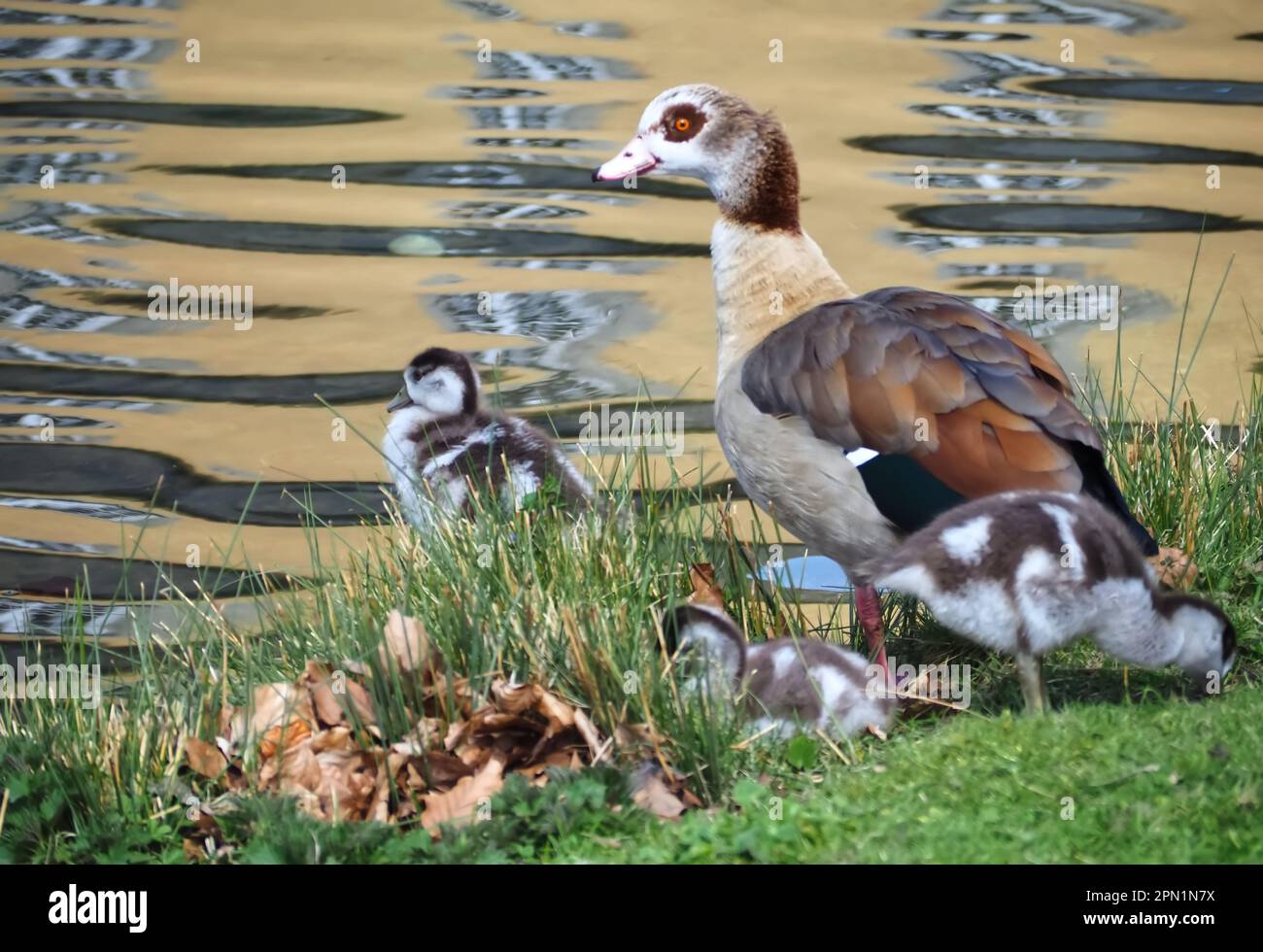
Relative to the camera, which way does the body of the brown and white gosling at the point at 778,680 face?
to the viewer's left

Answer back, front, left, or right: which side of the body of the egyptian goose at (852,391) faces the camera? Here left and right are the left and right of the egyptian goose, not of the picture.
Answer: left

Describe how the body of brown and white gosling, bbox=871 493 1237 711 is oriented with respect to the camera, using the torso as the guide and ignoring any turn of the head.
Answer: to the viewer's right

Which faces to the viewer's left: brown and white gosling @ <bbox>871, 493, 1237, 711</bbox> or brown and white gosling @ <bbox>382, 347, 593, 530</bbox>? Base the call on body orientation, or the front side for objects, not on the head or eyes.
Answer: brown and white gosling @ <bbox>382, 347, 593, 530</bbox>

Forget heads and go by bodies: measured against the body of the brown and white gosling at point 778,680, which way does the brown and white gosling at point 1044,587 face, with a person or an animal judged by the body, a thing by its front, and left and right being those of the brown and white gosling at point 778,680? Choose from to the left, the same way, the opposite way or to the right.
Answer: the opposite way

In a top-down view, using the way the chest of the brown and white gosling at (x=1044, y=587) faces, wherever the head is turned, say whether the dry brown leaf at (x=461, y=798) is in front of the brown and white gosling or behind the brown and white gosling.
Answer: behind

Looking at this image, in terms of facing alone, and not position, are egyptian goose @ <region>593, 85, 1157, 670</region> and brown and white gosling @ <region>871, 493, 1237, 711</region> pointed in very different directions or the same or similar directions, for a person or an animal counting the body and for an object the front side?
very different directions

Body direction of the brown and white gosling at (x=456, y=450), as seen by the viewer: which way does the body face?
to the viewer's left

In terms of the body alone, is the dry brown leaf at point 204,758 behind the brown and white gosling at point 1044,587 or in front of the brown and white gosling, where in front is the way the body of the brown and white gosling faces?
behind

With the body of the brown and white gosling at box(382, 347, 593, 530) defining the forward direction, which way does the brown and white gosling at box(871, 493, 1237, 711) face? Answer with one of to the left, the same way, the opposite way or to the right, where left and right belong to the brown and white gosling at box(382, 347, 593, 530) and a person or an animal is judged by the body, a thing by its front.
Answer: the opposite way

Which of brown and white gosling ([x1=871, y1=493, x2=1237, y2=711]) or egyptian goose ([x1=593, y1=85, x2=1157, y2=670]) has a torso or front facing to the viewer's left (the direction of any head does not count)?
the egyptian goose

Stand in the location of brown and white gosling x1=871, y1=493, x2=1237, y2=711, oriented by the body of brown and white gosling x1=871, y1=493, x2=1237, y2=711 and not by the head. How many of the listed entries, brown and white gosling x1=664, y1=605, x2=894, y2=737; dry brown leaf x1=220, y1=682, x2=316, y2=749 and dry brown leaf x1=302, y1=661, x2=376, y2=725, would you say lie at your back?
3

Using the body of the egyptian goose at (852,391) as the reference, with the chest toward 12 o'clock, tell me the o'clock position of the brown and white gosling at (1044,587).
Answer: The brown and white gosling is roughly at 8 o'clock from the egyptian goose.
